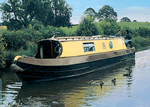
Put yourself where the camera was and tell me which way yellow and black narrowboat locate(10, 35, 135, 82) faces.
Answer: facing the viewer and to the left of the viewer

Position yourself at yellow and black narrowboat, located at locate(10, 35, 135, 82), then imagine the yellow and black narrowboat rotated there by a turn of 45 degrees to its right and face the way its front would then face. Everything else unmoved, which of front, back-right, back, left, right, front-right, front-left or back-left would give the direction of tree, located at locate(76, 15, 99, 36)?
right
